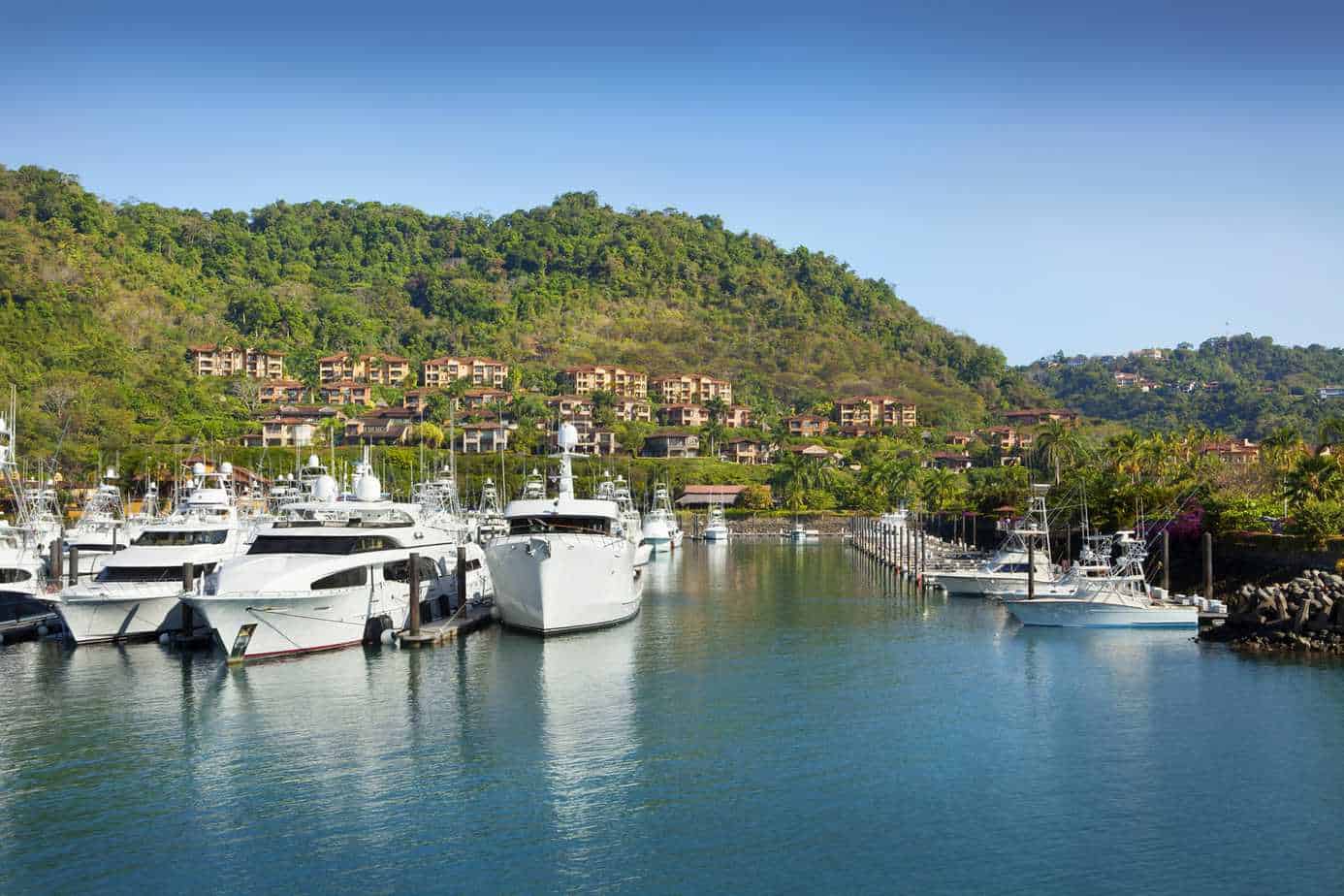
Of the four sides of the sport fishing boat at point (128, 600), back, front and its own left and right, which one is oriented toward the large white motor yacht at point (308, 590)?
left

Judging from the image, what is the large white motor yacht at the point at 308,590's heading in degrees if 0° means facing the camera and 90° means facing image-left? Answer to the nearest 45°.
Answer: approximately 45°

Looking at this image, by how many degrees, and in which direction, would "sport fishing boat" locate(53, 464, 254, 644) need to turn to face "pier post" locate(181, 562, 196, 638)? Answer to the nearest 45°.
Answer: approximately 135° to its left
